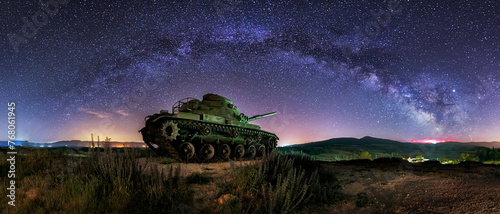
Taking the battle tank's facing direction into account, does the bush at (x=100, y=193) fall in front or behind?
behind

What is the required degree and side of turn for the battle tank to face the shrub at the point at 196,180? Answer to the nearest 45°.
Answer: approximately 135° to its right

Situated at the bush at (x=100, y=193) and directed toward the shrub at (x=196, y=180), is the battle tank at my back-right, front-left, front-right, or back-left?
front-left

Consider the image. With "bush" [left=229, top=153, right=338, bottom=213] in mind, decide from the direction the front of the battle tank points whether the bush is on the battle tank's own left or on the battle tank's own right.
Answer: on the battle tank's own right

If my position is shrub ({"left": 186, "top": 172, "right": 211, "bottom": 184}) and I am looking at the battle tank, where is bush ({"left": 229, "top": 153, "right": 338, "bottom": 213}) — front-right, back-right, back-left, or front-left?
back-right

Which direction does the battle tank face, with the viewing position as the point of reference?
facing away from the viewer and to the right of the viewer
